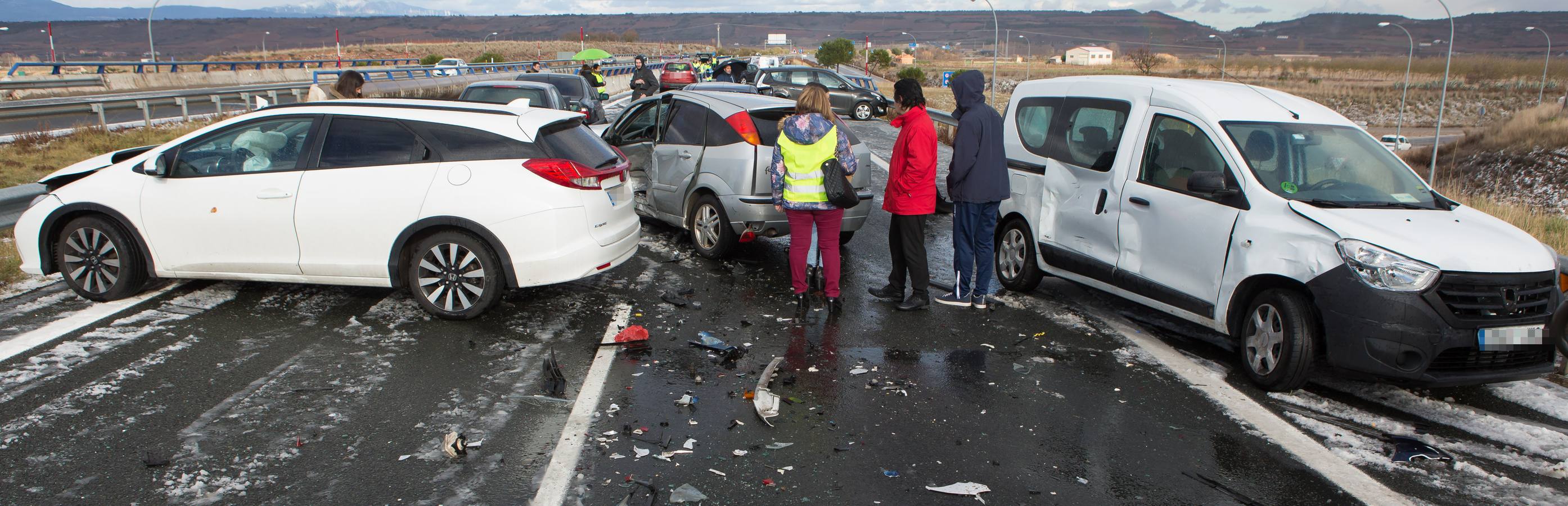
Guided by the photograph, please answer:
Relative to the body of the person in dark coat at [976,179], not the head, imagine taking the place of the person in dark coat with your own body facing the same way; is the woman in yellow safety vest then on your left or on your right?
on your left

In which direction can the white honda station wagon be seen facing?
to the viewer's left

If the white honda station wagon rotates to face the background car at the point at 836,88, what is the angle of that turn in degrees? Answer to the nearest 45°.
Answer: approximately 135° to its right

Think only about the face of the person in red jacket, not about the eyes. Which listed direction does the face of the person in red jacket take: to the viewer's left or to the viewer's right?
to the viewer's left

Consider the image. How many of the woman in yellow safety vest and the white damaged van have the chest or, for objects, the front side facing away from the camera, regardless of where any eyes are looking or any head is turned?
1

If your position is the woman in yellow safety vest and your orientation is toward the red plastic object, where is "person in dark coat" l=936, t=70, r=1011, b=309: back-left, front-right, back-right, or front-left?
back-left

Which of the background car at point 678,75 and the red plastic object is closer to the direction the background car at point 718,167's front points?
the background car

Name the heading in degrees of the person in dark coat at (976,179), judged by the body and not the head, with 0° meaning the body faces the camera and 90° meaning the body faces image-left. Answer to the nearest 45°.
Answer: approximately 135°

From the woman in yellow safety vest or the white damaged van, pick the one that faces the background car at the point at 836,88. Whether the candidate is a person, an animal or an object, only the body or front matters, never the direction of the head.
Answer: the woman in yellow safety vest

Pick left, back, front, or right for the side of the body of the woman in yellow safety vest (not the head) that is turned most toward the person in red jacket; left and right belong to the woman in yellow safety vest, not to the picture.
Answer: right

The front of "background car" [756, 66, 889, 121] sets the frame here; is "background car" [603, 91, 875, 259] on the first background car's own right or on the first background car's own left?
on the first background car's own right

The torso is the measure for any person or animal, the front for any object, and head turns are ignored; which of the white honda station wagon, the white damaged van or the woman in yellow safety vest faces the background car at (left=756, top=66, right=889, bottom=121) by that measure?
the woman in yellow safety vest

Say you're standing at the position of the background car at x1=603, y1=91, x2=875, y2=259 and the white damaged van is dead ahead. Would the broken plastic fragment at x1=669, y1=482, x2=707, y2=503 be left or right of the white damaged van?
right

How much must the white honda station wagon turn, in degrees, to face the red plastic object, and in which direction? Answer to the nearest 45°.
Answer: approximately 135° to its left

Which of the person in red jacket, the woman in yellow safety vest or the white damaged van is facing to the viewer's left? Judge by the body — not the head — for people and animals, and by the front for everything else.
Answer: the person in red jacket

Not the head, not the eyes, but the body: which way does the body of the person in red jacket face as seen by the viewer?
to the viewer's left
